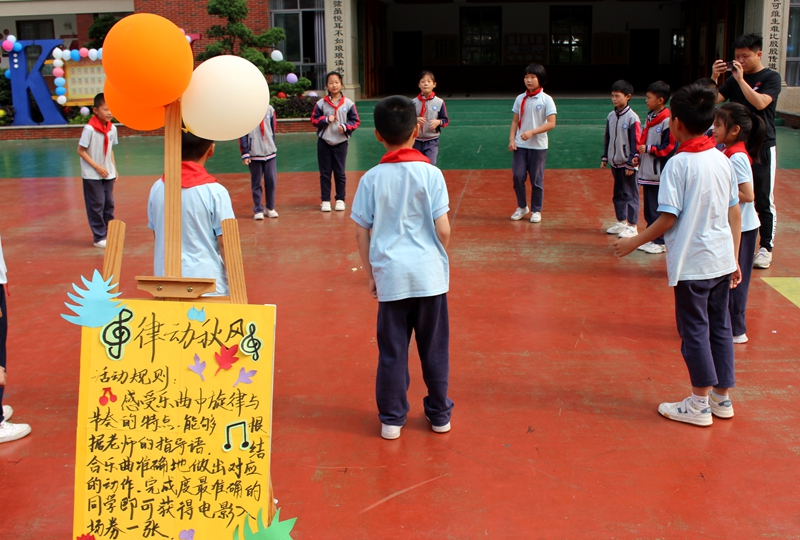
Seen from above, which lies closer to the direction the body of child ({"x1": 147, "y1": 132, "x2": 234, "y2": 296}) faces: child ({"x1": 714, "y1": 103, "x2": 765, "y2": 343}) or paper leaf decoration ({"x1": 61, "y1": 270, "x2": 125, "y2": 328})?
the child

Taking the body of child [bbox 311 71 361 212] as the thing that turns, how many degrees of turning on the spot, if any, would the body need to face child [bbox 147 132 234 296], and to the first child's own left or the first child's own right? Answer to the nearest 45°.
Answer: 0° — they already face them

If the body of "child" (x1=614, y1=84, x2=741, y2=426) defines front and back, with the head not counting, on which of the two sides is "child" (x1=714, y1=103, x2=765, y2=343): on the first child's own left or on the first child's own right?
on the first child's own right

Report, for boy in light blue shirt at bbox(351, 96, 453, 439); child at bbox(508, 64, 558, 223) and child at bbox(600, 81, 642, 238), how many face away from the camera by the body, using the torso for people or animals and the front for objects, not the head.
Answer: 1

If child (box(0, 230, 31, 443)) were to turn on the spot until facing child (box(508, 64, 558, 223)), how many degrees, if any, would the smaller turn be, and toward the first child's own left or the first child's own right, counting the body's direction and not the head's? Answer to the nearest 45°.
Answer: approximately 45° to the first child's own left

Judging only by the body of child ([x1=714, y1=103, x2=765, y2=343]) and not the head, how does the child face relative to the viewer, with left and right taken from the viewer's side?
facing to the left of the viewer

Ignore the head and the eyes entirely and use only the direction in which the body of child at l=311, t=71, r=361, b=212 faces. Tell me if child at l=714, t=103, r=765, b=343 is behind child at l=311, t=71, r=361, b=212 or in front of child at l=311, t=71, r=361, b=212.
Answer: in front

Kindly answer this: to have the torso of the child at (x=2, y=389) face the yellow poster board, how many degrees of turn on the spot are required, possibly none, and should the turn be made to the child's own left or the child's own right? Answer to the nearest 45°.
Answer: approximately 90° to the child's own right

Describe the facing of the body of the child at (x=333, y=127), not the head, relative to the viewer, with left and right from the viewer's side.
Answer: facing the viewer

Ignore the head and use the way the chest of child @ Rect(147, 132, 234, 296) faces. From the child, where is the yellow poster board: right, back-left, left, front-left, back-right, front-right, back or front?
back-right

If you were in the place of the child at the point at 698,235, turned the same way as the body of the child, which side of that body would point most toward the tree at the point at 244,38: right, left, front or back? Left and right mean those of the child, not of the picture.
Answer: front

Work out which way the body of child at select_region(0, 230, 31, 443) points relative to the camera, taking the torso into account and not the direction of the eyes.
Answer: to the viewer's right

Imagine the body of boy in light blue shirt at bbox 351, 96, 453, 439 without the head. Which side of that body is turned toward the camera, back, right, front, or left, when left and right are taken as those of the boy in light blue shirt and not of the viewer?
back
